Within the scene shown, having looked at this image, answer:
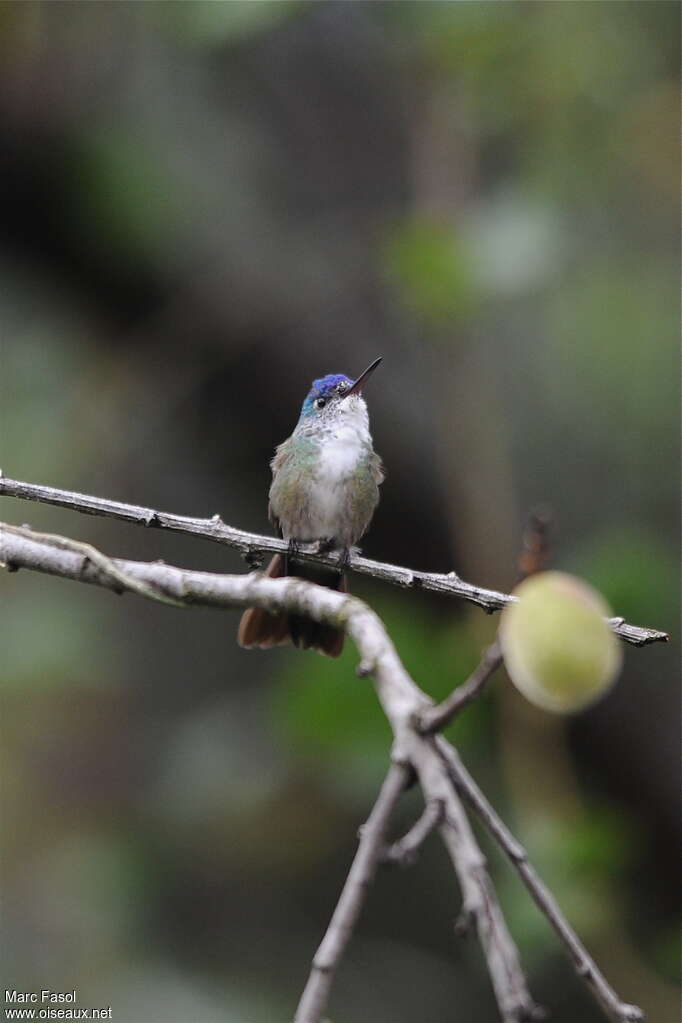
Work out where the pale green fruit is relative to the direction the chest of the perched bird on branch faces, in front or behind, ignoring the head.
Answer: in front

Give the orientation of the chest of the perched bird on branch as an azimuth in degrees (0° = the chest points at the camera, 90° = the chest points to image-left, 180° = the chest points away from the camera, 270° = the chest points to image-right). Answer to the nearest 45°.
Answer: approximately 315°
